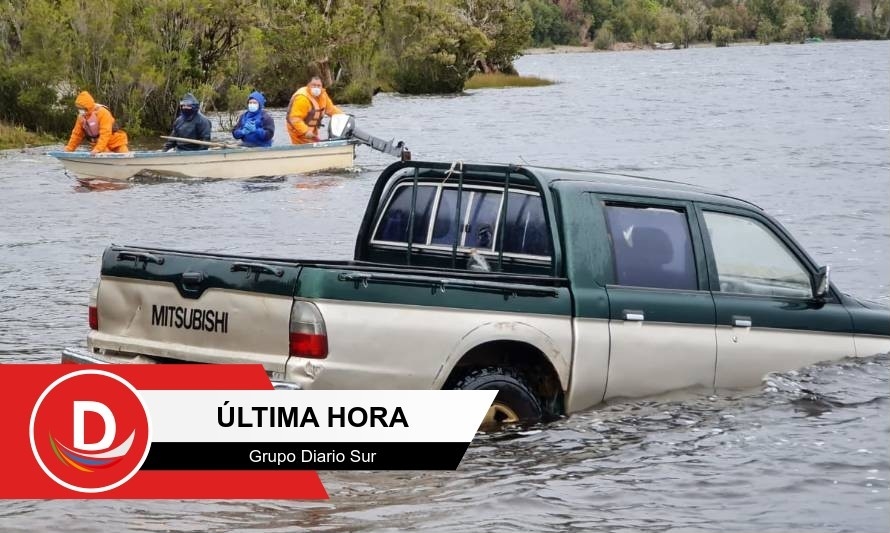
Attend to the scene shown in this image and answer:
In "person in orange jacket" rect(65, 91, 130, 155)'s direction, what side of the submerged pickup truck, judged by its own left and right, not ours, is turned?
left

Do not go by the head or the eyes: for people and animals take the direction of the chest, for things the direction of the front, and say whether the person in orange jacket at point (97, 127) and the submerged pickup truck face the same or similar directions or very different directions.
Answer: very different directions

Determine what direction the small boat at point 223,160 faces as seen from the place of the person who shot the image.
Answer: facing to the left of the viewer

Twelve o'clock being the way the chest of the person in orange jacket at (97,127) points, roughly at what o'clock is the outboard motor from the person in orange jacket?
The outboard motor is roughly at 8 o'clock from the person in orange jacket.

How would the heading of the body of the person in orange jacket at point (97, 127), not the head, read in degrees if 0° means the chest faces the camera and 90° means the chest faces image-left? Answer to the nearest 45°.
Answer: approximately 45°

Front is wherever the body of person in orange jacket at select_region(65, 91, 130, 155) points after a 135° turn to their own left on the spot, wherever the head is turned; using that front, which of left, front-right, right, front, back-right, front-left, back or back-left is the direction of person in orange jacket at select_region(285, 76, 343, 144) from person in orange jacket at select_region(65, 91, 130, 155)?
front

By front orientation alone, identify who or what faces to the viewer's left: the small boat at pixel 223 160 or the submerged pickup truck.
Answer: the small boat

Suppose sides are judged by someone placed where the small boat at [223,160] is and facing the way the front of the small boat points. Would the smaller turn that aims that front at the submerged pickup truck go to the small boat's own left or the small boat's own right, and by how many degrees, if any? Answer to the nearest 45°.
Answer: approximately 90° to the small boat's own left

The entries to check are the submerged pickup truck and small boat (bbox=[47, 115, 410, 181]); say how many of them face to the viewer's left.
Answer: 1

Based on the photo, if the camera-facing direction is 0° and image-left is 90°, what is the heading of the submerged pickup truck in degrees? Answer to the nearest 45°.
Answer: approximately 225°

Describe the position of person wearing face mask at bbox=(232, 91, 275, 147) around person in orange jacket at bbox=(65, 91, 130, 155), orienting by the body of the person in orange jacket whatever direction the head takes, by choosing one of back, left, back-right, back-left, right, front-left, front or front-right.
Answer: back-left

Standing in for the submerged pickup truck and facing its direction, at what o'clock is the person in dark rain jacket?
The person in dark rain jacket is roughly at 10 o'clock from the submerged pickup truck.

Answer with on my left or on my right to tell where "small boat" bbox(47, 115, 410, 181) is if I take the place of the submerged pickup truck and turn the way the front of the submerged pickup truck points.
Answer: on my left
